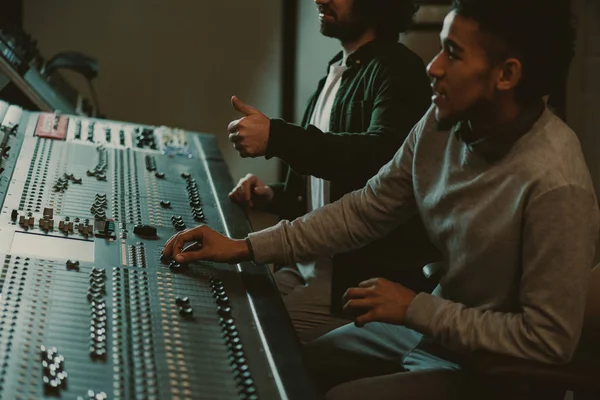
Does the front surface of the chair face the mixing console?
yes

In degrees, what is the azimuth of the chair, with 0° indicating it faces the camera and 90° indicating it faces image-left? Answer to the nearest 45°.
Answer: approximately 90°

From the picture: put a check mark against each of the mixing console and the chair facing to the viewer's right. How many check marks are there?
1

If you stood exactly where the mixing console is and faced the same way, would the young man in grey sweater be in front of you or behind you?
in front

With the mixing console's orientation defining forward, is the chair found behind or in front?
in front

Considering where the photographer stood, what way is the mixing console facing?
facing to the right of the viewer

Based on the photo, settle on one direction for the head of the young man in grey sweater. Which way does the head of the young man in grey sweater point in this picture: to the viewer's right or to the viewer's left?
to the viewer's left
